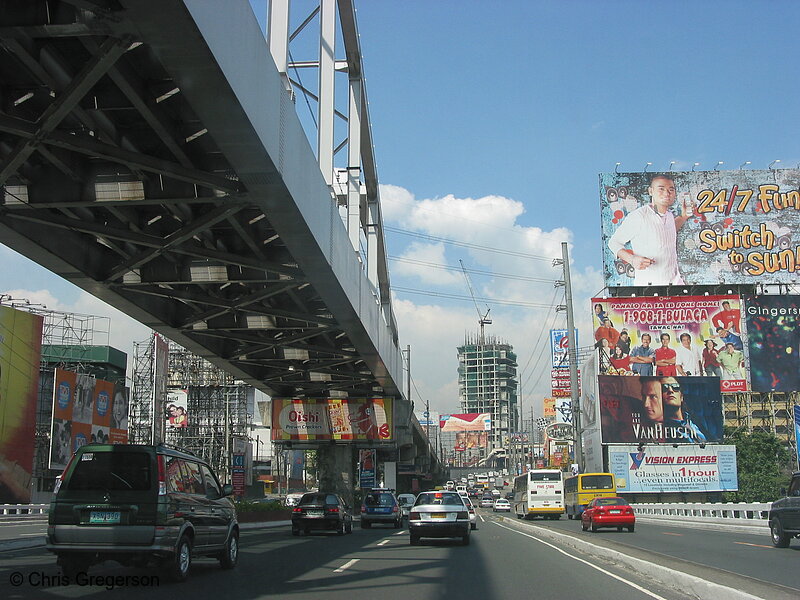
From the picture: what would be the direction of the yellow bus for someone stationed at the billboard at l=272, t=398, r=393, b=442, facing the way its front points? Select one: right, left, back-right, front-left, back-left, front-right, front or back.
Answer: left

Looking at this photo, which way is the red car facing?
away from the camera

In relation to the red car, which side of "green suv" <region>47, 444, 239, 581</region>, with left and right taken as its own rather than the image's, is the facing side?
front

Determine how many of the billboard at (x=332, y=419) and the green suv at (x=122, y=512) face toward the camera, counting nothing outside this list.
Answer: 1

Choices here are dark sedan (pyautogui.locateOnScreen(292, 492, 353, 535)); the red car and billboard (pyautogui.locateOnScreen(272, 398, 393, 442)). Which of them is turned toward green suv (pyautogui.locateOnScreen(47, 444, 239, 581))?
the billboard

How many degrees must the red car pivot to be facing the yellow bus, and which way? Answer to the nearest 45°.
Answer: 0° — it already faces it

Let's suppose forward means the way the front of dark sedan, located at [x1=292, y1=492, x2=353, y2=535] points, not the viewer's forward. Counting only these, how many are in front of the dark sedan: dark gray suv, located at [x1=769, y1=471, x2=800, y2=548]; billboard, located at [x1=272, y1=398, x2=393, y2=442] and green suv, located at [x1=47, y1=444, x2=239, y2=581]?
1

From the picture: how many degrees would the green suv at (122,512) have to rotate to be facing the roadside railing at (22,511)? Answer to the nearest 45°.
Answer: approximately 45° to its left

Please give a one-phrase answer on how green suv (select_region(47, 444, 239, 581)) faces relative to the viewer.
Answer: facing away from the viewer and to the right of the viewer

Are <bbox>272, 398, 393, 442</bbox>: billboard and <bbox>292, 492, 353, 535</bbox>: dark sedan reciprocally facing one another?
yes

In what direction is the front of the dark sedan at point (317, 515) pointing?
away from the camera

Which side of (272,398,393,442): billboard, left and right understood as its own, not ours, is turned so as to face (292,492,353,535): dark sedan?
front
